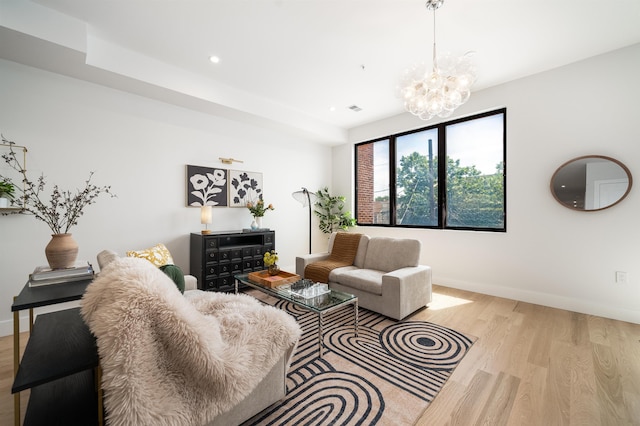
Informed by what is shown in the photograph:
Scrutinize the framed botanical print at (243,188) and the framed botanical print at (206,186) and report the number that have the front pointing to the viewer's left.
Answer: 0

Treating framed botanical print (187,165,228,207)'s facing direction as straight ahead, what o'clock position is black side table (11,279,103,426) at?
The black side table is roughly at 2 o'clock from the framed botanical print.

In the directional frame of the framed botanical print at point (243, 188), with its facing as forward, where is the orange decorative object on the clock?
The orange decorative object is roughly at 1 o'clock from the framed botanical print.

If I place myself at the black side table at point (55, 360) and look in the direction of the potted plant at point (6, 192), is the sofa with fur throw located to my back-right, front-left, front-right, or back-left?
back-right

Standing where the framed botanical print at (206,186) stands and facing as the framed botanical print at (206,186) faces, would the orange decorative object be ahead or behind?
ahead

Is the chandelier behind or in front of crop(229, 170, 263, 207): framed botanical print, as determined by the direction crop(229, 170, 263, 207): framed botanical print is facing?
in front

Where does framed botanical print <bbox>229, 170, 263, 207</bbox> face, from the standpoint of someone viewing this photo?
facing the viewer and to the right of the viewer

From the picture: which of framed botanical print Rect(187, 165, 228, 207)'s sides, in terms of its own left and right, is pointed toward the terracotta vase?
right

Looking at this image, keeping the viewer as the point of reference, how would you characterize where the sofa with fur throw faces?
facing away from the viewer and to the right of the viewer

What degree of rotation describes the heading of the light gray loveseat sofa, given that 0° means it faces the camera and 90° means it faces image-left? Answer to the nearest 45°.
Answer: approximately 45°

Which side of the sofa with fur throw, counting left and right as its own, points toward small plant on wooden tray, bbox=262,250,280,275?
front
